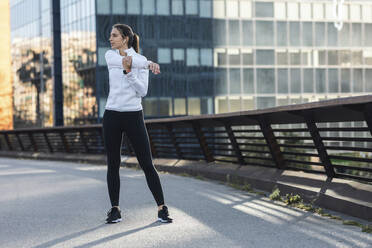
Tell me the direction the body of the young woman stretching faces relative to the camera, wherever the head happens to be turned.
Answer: toward the camera
